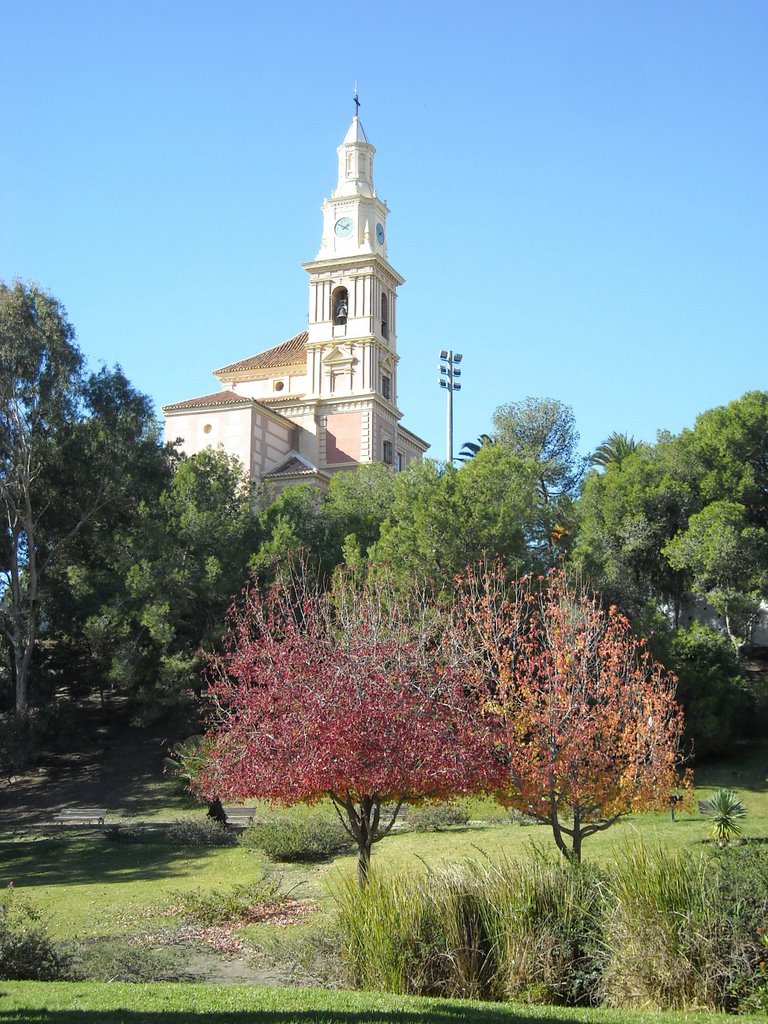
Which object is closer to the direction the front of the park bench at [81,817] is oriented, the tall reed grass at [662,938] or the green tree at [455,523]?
the tall reed grass

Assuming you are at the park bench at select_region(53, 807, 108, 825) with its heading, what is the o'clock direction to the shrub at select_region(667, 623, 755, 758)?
The shrub is roughly at 9 o'clock from the park bench.

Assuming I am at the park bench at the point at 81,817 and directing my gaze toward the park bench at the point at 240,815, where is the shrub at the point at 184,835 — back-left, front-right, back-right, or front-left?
front-right

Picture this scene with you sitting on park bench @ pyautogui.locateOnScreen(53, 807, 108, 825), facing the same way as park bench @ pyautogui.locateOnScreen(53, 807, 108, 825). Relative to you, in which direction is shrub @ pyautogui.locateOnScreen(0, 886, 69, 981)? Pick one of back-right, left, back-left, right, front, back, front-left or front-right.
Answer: front

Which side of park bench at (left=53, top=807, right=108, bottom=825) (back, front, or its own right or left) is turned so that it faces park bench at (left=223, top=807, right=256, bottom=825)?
left

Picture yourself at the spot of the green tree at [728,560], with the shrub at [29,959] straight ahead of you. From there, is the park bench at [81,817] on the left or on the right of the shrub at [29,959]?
right

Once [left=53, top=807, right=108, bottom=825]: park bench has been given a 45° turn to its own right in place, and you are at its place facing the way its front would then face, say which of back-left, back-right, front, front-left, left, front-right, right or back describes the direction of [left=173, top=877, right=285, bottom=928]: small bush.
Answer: front-left

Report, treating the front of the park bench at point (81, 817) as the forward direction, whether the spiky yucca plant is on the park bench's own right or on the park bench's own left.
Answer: on the park bench's own left

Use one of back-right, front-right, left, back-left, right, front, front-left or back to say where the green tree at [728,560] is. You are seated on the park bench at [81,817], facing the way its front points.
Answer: left

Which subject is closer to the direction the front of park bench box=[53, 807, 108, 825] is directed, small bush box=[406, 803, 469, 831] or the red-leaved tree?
the red-leaved tree

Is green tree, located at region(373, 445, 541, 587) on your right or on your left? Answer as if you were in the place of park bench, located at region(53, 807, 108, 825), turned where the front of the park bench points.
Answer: on your left

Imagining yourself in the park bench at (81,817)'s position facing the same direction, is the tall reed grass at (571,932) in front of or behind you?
in front

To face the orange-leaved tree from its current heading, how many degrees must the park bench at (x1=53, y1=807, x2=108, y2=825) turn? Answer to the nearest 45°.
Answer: approximately 45° to its left

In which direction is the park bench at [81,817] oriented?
toward the camera

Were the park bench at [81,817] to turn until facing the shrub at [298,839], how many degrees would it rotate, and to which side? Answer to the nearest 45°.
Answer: approximately 45° to its left

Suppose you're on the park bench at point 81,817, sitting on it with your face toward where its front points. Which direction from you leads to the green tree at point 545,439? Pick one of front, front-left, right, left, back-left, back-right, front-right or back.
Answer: back-left
